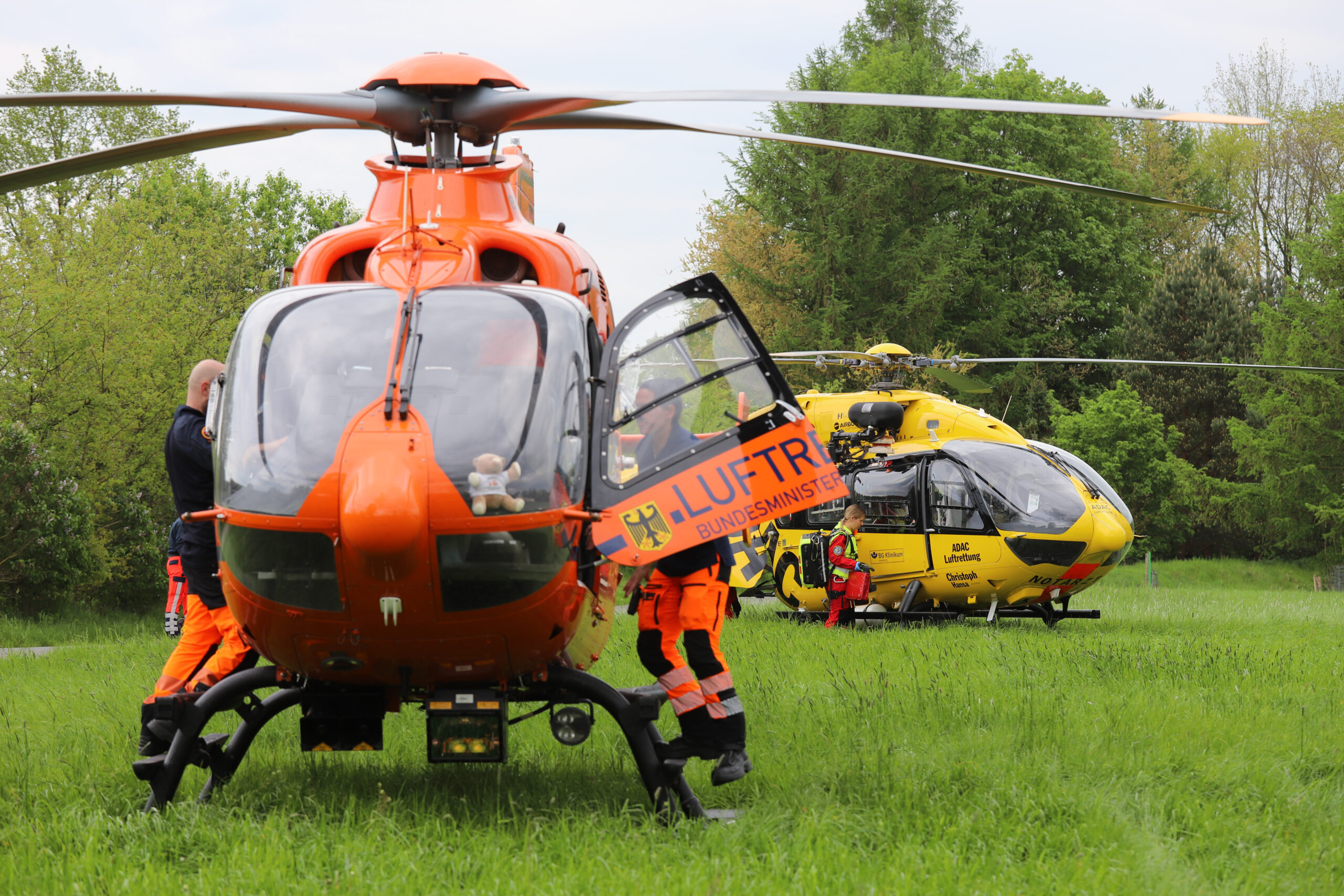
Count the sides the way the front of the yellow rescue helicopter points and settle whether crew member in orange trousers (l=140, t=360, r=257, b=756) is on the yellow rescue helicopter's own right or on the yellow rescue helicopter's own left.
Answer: on the yellow rescue helicopter's own right

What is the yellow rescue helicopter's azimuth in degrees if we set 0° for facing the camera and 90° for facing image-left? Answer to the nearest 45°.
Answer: approximately 315°

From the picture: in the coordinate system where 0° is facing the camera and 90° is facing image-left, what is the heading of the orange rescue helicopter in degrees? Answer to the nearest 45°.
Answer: approximately 0°

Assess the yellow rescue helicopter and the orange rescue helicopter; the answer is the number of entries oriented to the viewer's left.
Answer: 0
